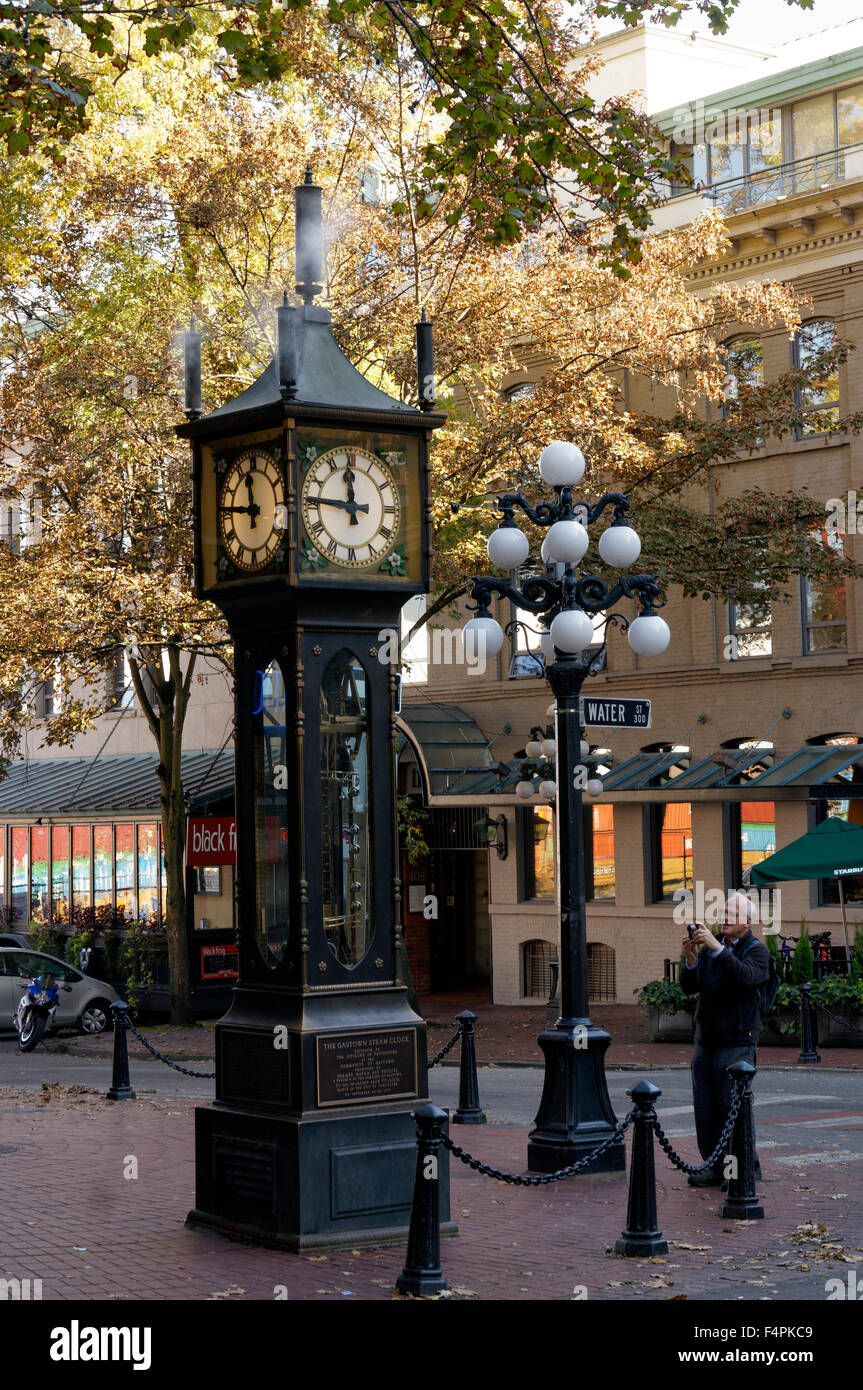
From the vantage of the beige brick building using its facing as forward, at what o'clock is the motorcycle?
The motorcycle is roughly at 1 o'clock from the beige brick building.

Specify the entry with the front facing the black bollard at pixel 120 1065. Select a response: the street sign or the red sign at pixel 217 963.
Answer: the red sign

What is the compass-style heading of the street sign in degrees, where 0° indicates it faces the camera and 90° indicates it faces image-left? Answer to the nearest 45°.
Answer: approximately 0°

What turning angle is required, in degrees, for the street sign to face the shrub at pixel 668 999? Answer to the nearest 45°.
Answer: approximately 180°

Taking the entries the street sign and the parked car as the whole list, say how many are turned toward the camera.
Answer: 1

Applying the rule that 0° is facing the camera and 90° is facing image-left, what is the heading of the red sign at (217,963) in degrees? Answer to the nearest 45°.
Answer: approximately 0°

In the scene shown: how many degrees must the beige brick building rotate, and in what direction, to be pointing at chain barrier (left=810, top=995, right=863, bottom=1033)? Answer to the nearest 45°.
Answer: approximately 45° to its left
